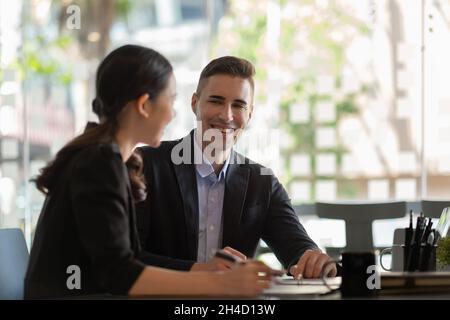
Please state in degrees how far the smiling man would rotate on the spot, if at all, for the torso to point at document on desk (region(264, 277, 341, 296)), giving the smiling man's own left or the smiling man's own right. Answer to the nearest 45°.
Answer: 0° — they already face it

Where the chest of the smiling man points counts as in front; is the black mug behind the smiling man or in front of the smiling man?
in front

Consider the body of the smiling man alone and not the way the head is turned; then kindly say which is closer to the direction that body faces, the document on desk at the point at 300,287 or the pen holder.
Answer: the document on desk

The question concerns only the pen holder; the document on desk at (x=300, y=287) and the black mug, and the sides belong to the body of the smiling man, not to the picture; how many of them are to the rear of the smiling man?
0

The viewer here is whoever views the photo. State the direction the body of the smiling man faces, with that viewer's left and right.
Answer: facing the viewer

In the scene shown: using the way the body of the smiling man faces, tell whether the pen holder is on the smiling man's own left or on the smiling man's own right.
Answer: on the smiling man's own left

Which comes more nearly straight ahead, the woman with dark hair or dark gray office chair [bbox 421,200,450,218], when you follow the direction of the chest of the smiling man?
the woman with dark hair

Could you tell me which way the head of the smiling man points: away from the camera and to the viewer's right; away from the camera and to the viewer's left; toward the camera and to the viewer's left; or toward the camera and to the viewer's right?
toward the camera and to the viewer's left

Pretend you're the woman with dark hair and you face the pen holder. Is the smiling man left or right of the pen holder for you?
left

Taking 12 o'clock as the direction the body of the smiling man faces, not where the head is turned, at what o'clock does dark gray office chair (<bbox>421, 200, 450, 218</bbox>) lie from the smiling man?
The dark gray office chair is roughly at 7 o'clock from the smiling man.

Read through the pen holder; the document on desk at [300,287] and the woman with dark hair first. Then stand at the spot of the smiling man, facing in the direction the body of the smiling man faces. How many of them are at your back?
0

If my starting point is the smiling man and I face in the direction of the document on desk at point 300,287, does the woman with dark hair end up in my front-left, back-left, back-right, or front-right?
front-right
